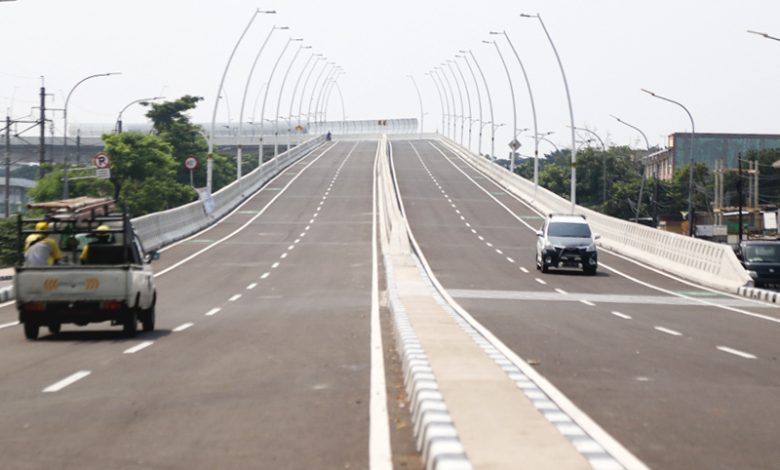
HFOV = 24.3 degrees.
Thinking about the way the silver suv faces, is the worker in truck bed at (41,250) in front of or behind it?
in front

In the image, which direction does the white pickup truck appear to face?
away from the camera

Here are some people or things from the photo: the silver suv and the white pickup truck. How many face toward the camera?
1

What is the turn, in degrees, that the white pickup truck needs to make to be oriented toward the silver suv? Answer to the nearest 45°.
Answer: approximately 45° to its right

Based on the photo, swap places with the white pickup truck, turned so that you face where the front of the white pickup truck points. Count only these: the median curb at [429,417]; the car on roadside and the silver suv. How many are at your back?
1

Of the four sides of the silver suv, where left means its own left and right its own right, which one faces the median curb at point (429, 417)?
front

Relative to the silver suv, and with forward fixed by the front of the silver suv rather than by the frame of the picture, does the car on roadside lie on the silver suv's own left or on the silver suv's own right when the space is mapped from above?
on the silver suv's own left

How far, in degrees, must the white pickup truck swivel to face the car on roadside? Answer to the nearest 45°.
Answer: approximately 45° to its right

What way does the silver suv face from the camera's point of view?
toward the camera

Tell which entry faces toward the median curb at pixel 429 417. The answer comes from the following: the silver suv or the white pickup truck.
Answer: the silver suv

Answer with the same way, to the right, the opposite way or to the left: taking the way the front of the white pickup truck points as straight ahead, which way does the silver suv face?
the opposite way
